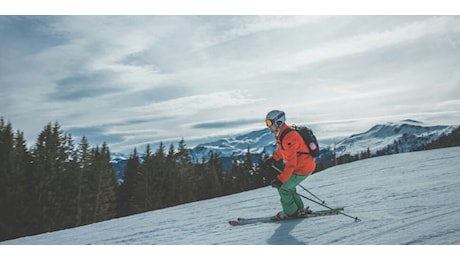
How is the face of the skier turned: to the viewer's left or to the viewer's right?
to the viewer's left

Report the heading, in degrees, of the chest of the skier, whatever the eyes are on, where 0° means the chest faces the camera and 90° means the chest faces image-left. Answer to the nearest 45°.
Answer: approximately 90°

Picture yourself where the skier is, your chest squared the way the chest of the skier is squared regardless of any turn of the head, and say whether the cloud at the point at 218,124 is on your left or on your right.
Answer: on your right
